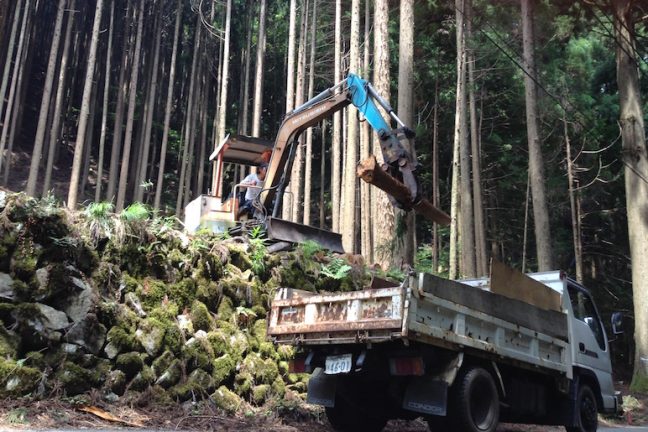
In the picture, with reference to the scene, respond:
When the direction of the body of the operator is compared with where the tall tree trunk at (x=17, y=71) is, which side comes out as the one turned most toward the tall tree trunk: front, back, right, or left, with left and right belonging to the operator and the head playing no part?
back

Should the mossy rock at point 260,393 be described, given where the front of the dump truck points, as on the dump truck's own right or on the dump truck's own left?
on the dump truck's own left

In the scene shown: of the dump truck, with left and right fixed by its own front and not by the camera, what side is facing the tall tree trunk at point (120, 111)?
left

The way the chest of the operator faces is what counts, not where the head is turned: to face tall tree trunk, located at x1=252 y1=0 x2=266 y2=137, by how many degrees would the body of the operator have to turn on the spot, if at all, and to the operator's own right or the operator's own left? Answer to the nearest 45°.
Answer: approximately 135° to the operator's own left

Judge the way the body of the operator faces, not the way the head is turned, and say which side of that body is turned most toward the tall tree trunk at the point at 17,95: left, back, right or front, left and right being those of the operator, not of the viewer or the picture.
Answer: back

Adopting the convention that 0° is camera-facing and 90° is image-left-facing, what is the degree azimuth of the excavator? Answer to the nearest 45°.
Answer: approximately 315°

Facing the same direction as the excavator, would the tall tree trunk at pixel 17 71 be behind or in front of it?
behind

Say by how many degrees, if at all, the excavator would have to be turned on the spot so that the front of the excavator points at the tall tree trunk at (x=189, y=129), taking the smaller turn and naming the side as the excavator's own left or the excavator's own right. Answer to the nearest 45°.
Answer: approximately 135° to the excavator's own left

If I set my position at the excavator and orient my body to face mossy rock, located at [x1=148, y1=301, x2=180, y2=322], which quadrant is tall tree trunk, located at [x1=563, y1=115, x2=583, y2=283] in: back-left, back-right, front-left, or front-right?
back-left
